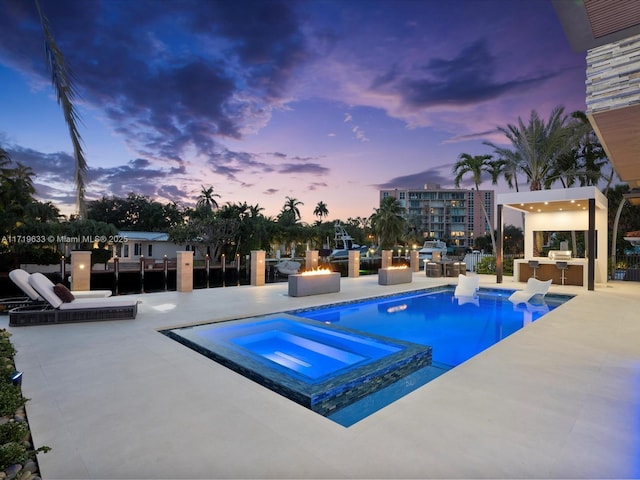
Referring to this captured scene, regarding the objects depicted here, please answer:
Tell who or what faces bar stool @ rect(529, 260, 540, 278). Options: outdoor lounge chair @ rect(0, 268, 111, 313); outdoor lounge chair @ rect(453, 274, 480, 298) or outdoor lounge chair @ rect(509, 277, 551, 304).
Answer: outdoor lounge chair @ rect(0, 268, 111, 313)

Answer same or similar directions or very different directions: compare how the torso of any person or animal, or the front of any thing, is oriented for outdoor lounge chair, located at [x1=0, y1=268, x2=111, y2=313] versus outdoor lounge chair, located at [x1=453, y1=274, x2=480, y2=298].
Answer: very different directions

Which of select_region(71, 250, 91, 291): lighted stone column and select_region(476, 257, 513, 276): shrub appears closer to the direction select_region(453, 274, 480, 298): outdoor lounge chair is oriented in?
the lighted stone column

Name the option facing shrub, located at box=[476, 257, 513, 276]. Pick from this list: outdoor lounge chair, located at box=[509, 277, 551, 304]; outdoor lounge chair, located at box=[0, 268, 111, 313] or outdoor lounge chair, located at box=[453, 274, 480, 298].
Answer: outdoor lounge chair, located at box=[0, 268, 111, 313]

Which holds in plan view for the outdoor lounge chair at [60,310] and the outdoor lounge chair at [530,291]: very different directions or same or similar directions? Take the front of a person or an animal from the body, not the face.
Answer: very different directions

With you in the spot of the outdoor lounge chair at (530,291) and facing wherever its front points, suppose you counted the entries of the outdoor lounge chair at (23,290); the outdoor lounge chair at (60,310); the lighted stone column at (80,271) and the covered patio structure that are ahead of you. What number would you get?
3

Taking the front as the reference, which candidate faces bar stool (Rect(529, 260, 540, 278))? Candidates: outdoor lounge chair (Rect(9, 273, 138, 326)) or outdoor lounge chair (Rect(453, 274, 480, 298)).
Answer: outdoor lounge chair (Rect(9, 273, 138, 326))

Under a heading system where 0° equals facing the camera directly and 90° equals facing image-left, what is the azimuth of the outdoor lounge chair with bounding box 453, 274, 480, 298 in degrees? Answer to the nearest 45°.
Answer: approximately 45°

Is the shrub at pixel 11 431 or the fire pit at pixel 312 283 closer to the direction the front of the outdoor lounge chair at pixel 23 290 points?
the fire pit

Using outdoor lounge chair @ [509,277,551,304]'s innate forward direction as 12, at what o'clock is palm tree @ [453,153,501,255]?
The palm tree is roughly at 4 o'clock from the outdoor lounge chair.

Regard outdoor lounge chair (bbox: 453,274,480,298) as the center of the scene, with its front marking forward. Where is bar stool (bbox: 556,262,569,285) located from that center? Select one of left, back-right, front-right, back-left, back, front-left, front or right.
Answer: back

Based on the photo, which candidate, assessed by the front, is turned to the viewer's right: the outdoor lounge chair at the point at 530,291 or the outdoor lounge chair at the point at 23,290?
the outdoor lounge chair at the point at 23,290

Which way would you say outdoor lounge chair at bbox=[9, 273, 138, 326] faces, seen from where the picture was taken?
facing to the right of the viewer

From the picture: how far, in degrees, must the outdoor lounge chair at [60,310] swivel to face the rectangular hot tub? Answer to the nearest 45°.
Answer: approximately 45° to its right

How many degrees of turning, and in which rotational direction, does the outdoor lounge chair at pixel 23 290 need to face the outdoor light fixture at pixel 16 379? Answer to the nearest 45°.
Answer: approximately 90° to its right

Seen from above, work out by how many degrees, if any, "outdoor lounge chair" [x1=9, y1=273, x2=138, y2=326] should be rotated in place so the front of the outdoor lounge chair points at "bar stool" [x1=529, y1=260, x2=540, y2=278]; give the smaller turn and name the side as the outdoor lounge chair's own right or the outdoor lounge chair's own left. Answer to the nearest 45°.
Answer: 0° — it already faces it
